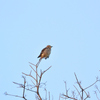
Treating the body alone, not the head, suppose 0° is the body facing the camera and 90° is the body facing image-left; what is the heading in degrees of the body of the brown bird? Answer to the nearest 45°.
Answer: approximately 270°
